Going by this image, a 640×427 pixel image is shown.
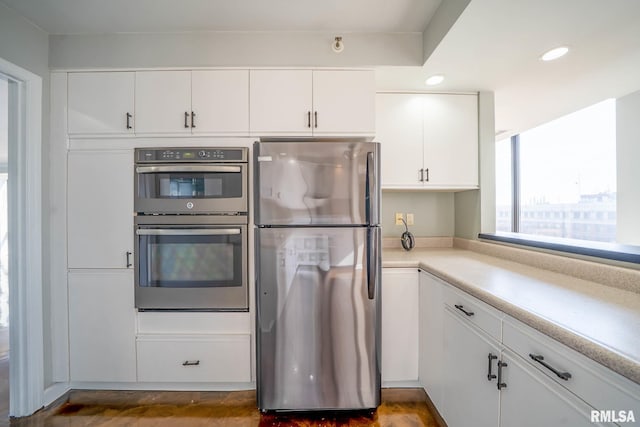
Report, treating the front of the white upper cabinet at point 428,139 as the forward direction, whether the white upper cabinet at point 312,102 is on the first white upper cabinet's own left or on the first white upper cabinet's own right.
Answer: on the first white upper cabinet's own right

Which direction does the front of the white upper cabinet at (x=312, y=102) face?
toward the camera

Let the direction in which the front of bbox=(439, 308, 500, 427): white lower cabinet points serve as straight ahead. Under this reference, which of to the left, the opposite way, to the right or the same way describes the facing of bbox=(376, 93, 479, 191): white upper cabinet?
to the left

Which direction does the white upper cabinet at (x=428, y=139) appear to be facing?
toward the camera

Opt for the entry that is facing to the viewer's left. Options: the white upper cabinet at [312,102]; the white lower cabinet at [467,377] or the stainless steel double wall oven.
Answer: the white lower cabinet

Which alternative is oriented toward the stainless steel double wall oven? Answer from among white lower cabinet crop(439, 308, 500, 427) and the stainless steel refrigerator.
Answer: the white lower cabinet

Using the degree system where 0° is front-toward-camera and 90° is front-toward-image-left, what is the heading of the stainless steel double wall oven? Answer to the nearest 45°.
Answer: approximately 0°

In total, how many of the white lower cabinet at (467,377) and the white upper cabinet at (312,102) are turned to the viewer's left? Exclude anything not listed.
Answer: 1

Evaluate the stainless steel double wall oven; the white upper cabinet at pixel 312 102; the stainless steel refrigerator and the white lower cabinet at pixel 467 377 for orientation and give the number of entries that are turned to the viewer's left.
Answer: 1

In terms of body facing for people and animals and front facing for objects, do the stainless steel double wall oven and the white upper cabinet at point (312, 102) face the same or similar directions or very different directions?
same or similar directions

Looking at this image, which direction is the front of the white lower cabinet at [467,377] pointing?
to the viewer's left

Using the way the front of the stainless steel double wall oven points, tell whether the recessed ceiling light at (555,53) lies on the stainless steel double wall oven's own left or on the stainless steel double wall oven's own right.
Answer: on the stainless steel double wall oven's own left

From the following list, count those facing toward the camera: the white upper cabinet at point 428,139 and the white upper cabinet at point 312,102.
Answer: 2

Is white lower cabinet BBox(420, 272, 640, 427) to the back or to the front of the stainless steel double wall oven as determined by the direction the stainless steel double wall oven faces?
to the front
